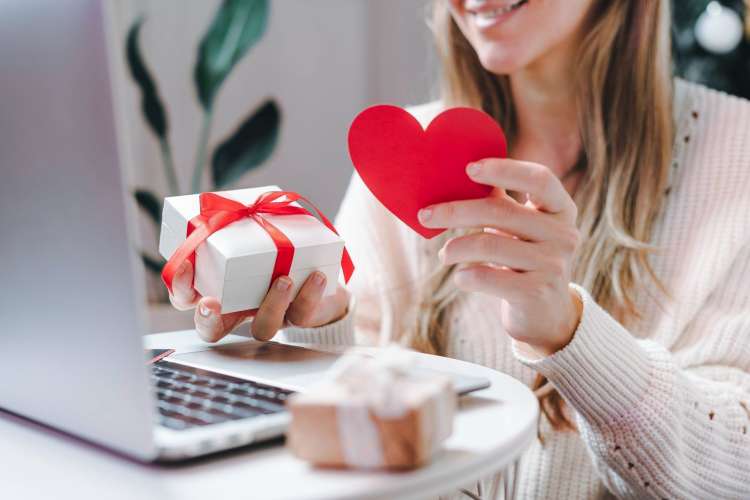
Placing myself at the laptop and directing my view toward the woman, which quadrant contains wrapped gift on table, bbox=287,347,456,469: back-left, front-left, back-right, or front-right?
front-right

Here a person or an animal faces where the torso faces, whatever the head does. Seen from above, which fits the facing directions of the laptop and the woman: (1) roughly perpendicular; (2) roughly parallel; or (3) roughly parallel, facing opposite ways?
roughly parallel, facing opposite ways

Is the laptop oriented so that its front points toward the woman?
yes

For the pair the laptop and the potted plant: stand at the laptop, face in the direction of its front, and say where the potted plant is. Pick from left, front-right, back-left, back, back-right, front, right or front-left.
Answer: front-left

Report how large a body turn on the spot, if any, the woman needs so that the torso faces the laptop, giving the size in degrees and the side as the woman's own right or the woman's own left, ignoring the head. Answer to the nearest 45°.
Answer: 0° — they already face it

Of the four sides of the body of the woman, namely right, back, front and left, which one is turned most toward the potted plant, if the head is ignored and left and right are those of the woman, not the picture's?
right

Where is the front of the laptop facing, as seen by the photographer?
facing away from the viewer and to the right of the viewer

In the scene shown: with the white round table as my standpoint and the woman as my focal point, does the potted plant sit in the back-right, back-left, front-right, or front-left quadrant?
front-left

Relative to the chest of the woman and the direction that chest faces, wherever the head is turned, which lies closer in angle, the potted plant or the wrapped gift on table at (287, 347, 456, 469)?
the wrapped gift on table

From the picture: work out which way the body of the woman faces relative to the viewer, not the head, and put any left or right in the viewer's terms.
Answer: facing the viewer and to the left of the viewer
